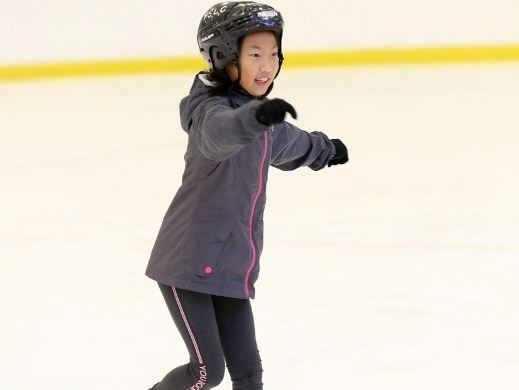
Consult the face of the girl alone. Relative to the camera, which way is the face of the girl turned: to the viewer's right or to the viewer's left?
to the viewer's right
